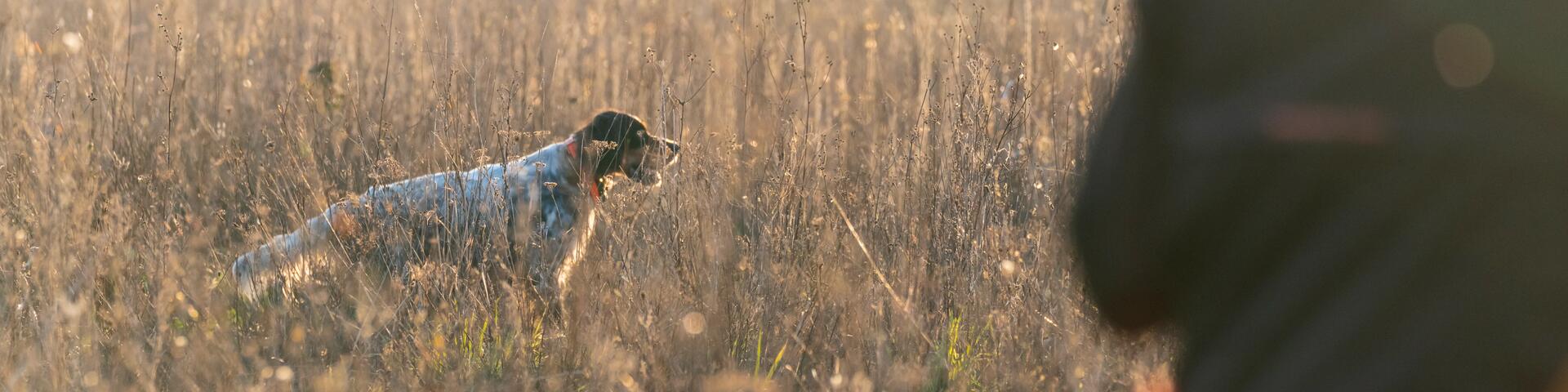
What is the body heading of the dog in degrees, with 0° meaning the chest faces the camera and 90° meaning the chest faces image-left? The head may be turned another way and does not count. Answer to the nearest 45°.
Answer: approximately 270°
